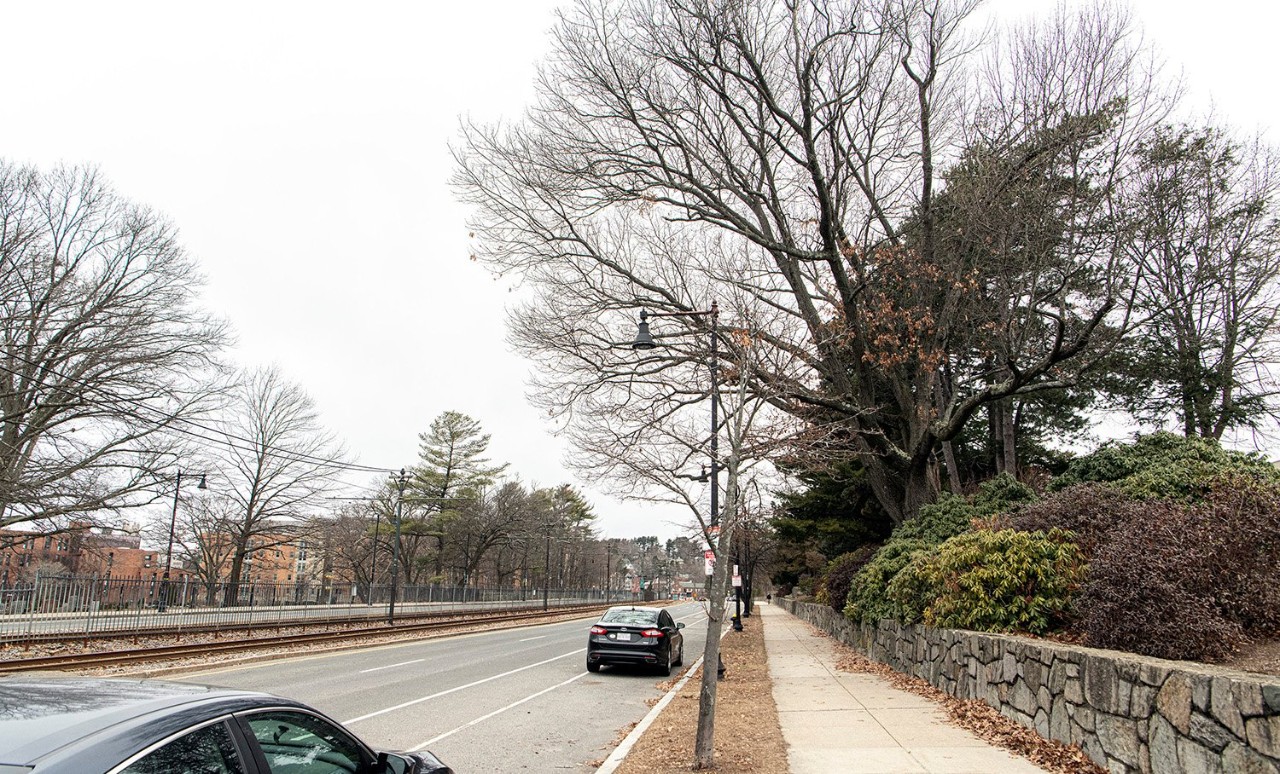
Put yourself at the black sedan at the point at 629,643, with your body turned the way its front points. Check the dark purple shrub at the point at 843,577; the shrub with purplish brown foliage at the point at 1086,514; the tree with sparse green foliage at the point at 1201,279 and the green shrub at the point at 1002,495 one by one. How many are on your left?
0

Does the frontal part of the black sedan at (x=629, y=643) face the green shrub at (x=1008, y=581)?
no

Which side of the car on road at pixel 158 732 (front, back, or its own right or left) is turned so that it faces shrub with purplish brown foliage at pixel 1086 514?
front

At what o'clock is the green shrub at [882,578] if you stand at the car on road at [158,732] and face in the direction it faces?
The green shrub is roughly at 12 o'clock from the car on road.

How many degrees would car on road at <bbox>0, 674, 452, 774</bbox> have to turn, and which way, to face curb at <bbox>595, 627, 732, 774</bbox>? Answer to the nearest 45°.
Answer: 0° — it already faces it

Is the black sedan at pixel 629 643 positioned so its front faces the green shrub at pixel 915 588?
no

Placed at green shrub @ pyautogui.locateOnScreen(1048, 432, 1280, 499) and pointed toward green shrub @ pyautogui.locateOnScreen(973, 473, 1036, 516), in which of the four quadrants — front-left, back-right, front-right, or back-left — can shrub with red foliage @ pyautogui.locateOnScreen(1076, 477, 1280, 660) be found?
back-left

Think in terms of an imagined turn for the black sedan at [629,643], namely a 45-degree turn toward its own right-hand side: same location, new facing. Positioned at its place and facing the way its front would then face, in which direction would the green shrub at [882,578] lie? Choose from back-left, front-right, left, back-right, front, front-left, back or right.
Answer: front-right

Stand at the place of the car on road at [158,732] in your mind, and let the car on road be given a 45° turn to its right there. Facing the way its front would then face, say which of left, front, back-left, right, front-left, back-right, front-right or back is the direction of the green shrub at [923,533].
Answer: front-left

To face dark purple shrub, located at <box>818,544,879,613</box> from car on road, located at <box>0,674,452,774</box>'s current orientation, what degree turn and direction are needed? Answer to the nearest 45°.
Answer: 0° — it already faces it

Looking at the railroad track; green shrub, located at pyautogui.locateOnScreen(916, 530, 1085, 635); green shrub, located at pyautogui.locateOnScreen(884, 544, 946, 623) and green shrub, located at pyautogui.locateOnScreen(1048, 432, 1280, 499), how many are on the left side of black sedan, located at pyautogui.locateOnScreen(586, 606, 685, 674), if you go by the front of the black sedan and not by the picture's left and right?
1

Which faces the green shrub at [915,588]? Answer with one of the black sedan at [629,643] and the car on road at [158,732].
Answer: the car on road

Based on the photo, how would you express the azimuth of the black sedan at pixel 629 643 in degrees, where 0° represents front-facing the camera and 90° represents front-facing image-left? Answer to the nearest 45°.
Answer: approximately 180°

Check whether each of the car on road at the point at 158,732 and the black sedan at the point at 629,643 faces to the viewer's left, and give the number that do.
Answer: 0

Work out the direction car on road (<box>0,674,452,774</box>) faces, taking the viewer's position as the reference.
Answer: facing away from the viewer and to the right of the viewer

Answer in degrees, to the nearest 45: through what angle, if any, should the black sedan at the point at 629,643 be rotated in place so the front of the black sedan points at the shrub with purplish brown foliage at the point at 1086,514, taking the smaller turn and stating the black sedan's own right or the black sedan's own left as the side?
approximately 135° to the black sedan's own right
